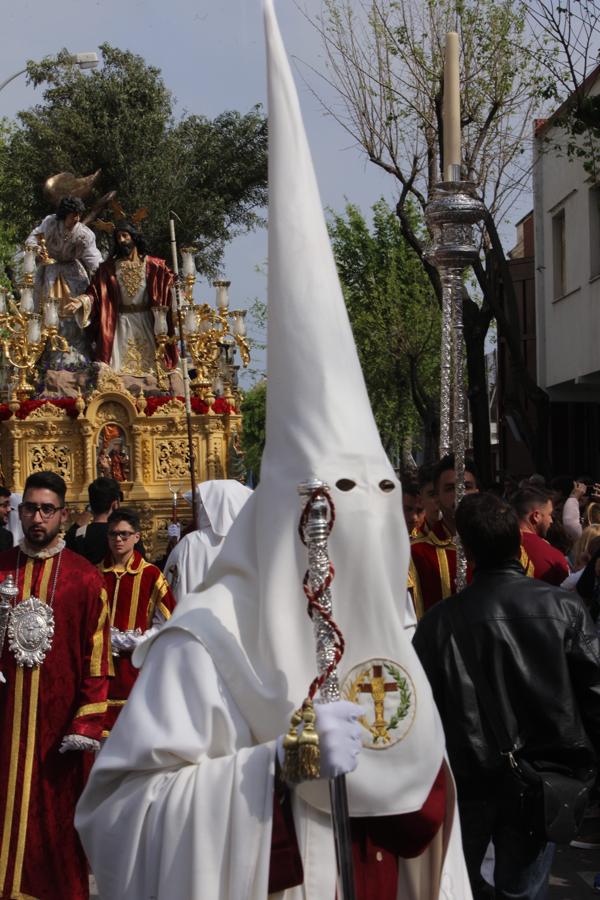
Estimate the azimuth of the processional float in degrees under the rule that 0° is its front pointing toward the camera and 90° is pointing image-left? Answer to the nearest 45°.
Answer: approximately 0°

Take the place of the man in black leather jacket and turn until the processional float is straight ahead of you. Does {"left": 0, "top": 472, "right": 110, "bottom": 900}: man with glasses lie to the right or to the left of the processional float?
left

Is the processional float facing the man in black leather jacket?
yes

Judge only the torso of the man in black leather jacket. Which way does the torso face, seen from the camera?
away from the camera

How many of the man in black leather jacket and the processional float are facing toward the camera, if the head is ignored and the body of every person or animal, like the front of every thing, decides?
1

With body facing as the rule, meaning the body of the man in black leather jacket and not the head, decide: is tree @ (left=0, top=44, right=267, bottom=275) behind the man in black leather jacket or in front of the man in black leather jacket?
in front

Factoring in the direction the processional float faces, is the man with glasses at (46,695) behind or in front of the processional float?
in front

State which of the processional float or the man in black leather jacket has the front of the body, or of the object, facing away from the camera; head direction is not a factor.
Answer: the man in black leather jacket

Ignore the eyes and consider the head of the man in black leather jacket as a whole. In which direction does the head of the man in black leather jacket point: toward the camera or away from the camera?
away from the camera

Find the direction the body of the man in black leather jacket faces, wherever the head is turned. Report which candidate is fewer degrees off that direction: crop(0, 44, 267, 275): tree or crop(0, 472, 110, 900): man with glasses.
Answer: the tree

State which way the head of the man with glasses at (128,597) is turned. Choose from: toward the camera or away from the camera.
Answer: toward the camera

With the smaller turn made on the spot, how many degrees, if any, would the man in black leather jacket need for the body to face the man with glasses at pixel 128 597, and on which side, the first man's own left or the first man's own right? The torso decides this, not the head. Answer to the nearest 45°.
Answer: approximately 45° to the first man's own left

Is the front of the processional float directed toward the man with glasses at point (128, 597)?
yes

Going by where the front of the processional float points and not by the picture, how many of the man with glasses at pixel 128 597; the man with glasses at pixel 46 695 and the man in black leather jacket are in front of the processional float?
3
